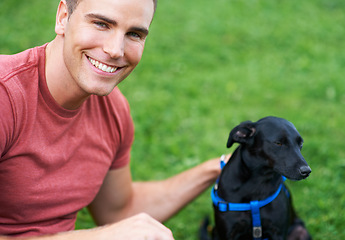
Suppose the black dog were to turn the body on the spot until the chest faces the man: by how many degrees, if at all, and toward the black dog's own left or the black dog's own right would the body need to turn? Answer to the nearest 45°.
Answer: approximately 90° to the black dog's own right

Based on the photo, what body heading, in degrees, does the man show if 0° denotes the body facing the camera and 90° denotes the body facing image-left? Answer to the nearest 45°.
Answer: approximately 315°

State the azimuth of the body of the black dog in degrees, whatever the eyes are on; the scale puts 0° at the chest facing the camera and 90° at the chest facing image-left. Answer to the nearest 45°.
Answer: approximately 0°
